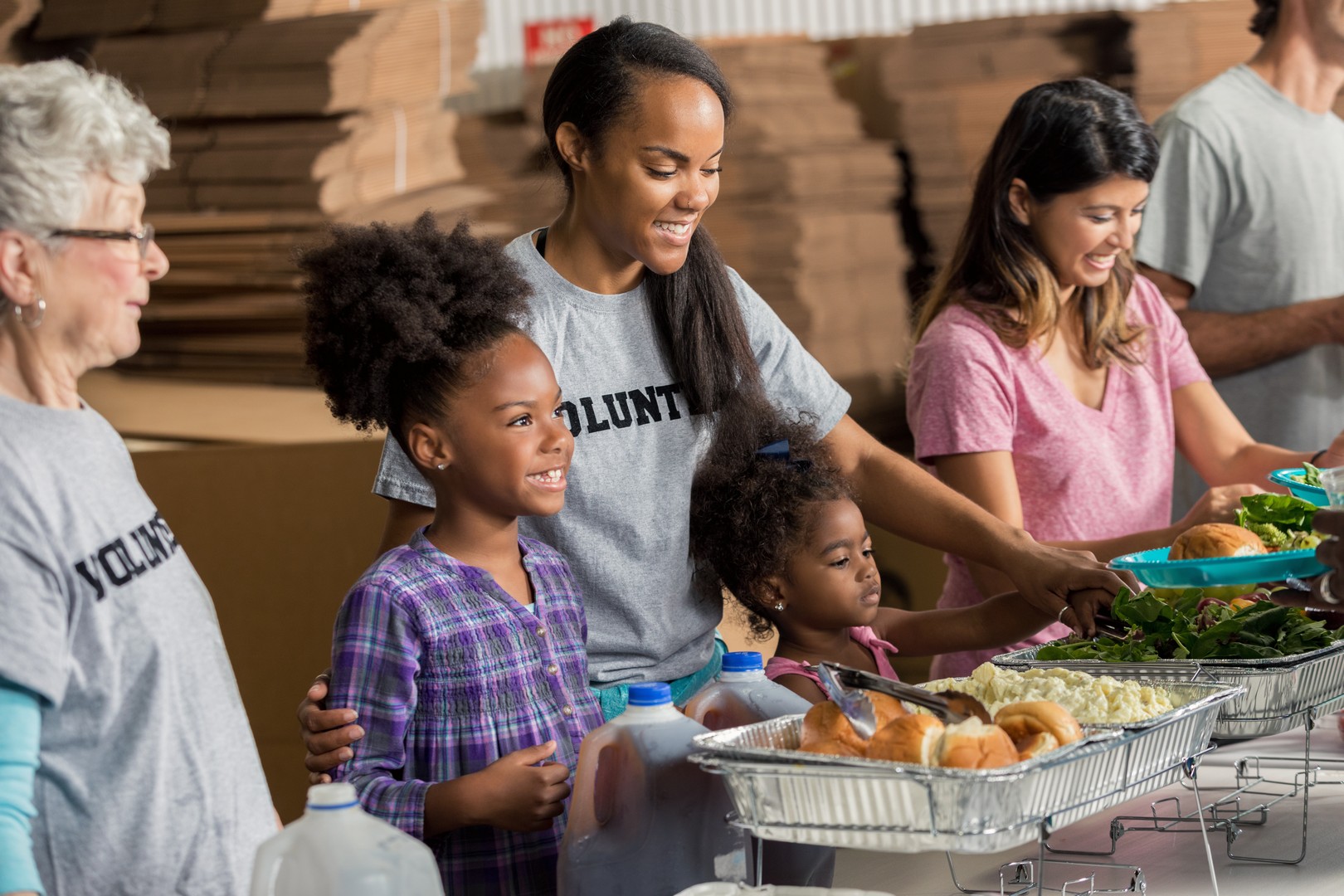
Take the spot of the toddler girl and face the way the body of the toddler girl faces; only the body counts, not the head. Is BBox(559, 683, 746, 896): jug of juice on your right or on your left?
on your right

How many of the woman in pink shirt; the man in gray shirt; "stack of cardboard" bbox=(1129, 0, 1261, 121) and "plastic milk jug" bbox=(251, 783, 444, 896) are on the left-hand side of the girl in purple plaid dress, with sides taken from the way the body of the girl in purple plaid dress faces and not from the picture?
3

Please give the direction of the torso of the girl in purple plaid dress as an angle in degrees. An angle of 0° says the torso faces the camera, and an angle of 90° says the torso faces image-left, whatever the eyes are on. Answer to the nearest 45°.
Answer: approximately 315°

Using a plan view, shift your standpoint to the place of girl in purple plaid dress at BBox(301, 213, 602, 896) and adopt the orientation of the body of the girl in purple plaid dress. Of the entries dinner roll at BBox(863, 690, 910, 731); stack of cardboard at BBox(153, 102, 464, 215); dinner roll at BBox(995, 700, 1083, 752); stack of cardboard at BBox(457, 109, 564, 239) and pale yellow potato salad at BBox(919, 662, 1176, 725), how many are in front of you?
3

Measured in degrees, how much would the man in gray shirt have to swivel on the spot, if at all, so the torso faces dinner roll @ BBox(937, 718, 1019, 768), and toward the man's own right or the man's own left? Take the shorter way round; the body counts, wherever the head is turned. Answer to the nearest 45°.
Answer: approximately 45° to the man's own right

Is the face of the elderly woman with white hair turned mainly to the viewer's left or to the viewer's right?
to the viewer's right

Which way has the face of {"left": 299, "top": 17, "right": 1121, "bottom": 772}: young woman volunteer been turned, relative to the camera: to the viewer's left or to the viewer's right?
to the viewer's right
